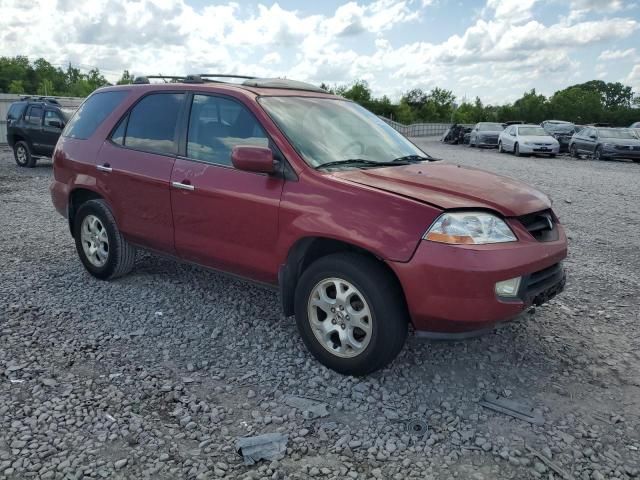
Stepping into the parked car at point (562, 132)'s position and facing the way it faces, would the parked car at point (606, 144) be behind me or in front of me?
in front

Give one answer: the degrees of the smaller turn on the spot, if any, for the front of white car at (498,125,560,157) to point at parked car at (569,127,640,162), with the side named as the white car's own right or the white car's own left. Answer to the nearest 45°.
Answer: approximately 45° to the white car's own left

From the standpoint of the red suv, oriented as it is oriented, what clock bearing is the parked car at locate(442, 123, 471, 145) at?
The parked car is roughly at 8 o'clock from the red suv.

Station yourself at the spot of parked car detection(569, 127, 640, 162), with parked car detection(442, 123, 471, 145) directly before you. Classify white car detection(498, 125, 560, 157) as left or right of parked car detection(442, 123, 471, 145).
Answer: left

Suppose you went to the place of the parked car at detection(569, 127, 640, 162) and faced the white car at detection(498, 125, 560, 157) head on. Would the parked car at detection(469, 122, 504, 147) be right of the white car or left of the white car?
right

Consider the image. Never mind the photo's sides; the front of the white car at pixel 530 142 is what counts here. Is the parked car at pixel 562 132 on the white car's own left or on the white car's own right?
on the white car's own left

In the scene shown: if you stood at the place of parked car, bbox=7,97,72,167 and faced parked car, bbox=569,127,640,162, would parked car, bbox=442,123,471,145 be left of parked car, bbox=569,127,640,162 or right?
left

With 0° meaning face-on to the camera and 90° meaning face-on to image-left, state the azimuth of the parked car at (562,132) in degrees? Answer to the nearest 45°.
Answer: approximately 315°

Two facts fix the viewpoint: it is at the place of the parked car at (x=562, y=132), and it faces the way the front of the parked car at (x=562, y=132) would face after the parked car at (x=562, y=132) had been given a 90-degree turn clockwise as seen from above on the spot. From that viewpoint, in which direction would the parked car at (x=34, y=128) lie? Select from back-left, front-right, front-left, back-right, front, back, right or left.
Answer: front

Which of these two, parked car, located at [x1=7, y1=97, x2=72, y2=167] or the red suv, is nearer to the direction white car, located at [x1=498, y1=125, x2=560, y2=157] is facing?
the red suv
